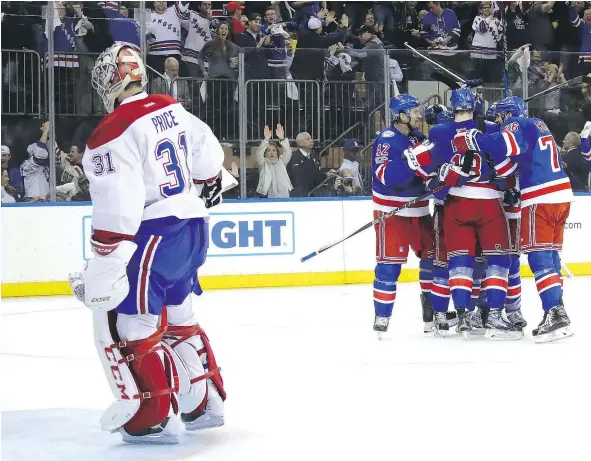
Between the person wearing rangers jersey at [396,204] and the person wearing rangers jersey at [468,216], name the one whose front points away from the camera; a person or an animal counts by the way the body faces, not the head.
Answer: the person wearing rangers jersey at [468,216]

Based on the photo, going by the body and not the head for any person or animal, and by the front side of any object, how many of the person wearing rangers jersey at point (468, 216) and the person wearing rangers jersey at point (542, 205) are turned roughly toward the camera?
0

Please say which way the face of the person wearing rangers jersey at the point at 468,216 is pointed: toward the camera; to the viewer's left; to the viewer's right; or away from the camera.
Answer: away from the camera

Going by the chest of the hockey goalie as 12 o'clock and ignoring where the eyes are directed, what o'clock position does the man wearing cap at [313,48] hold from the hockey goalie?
The man wearing cap is roughly at 2 o'clock from the hockey goalie.

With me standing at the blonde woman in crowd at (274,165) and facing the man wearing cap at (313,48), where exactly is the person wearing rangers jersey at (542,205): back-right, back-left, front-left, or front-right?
back-right

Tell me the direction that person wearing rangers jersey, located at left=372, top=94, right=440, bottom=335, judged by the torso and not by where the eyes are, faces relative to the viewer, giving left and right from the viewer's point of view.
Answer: facing the viewer and to the right of the viewer

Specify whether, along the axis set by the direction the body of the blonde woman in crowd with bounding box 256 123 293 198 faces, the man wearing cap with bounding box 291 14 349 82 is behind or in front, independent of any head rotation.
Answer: behind

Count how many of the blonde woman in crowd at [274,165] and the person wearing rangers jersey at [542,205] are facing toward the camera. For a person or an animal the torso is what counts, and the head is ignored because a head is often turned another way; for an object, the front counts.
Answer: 1

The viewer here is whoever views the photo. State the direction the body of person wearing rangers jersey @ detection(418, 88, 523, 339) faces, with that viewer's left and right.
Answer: facing away from the viewer

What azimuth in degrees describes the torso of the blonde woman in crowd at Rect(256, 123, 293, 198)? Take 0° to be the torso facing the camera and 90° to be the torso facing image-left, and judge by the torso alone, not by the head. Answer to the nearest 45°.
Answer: approximately 0°

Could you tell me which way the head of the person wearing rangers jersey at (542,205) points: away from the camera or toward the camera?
away from the camera

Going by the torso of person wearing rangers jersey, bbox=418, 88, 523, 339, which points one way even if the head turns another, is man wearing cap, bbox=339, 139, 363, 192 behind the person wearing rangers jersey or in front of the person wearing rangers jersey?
in front
